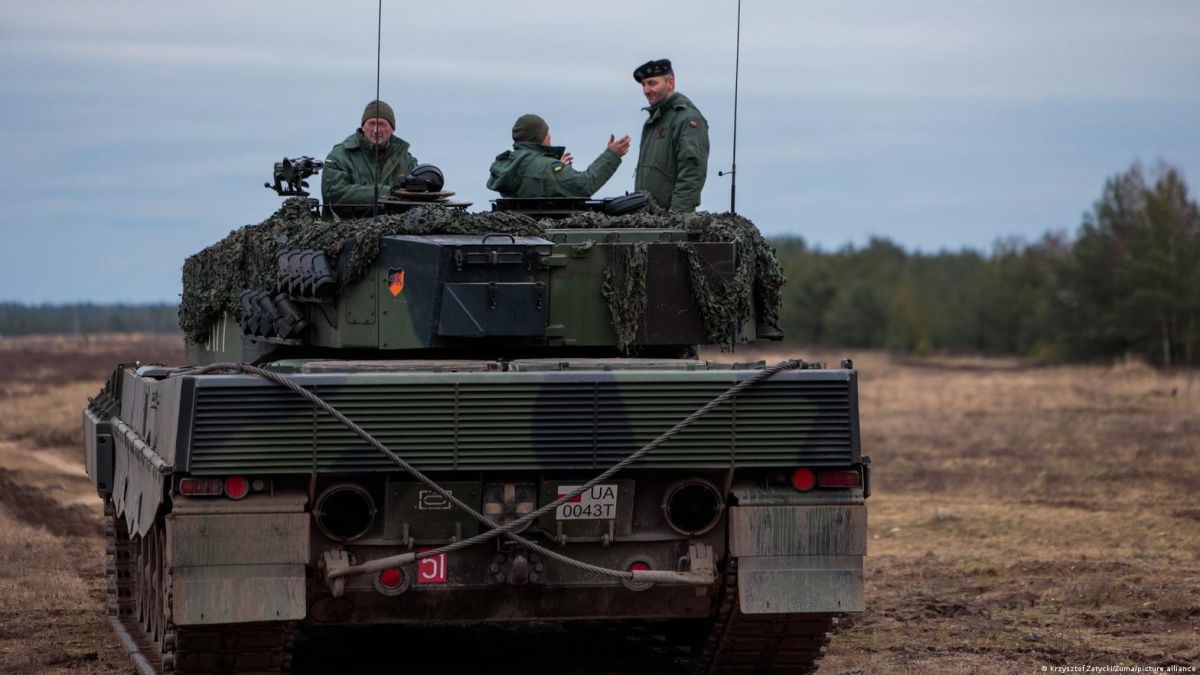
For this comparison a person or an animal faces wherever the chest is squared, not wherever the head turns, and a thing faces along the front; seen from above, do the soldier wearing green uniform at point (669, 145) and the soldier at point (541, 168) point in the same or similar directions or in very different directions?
very different directions

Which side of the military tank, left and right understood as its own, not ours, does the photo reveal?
back

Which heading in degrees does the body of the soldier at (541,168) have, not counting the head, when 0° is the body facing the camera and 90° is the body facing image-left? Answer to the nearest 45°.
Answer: approximately 225°

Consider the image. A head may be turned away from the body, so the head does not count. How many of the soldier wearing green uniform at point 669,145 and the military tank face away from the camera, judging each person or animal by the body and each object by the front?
1

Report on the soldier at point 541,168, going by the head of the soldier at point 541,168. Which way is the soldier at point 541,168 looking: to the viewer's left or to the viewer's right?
to the viewer's right

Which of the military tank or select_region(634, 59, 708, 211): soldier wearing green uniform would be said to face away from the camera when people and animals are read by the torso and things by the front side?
the military tank

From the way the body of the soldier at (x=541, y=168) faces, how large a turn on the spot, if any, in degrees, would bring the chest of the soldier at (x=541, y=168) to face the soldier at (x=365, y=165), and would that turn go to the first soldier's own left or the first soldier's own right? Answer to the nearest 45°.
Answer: approximately 135° to the first soldier's own left
